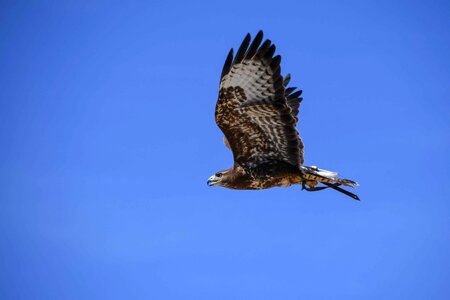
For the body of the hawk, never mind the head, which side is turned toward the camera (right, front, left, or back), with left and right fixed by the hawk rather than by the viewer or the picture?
left
